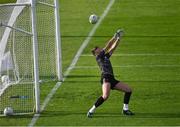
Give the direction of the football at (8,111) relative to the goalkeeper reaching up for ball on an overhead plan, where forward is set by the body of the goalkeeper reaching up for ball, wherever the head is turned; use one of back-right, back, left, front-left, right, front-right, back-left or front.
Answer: back

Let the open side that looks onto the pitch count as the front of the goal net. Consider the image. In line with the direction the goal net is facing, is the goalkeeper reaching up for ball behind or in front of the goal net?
in front

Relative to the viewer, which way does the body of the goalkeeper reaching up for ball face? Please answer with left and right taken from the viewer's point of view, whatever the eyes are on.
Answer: facing to the right of the viewer

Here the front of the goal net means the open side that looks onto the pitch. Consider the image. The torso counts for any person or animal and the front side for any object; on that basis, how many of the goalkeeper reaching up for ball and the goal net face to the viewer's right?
2

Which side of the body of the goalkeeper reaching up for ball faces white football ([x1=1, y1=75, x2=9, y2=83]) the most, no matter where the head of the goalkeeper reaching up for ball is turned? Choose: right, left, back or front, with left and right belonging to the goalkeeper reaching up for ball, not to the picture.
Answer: back

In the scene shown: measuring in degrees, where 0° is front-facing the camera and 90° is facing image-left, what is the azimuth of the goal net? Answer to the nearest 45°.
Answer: approximately 270°

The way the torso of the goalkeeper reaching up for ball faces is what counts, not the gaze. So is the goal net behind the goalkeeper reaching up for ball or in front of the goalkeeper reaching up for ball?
behind
